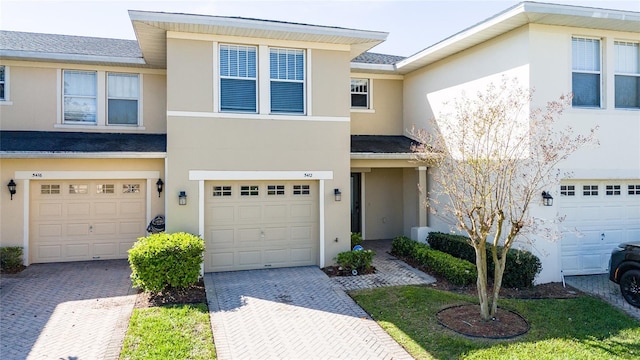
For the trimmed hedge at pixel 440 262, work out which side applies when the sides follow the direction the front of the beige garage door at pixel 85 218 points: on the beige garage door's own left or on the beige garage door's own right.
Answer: on the beige garage door's own left

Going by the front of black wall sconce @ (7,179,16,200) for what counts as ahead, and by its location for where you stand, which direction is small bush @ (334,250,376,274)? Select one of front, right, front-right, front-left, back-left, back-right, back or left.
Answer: front-left

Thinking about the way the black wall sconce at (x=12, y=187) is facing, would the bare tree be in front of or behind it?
in front

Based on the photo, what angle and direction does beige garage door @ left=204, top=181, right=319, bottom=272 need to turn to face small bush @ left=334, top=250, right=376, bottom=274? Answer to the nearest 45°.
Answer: approximately 90° to its left

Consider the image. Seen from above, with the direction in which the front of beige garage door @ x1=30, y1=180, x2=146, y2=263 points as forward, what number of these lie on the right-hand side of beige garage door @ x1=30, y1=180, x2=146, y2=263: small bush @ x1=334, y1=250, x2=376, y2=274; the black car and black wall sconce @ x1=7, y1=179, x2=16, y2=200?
1

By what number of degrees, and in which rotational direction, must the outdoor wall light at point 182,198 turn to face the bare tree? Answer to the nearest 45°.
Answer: approximately 45° to its left

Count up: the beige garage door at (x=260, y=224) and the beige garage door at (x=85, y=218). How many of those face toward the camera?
2

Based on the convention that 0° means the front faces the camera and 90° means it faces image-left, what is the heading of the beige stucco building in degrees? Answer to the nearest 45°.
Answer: approximately 0°
